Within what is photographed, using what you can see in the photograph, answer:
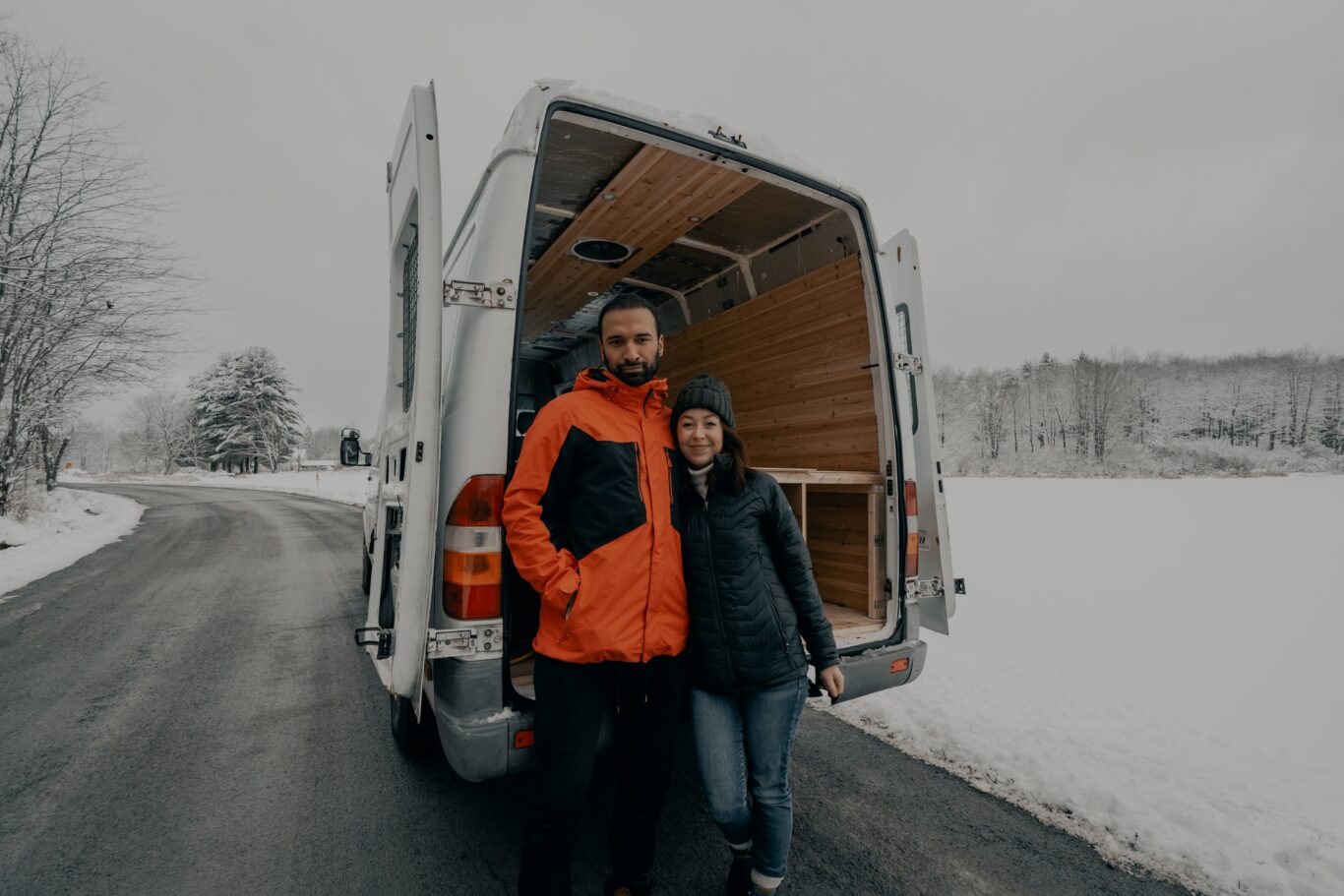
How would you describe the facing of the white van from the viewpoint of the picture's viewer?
facing away from the viewer and to the left of the viewer

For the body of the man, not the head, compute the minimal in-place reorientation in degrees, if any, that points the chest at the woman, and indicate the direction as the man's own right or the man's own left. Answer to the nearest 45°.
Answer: approximately 45° to the man's own left

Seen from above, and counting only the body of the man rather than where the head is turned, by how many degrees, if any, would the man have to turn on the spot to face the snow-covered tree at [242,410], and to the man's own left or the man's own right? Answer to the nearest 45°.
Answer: approximately 180°

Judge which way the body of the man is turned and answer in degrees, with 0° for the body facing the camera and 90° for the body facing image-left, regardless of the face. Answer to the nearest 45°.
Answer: approximately 315°

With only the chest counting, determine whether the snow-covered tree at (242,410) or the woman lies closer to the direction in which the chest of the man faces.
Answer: the woman

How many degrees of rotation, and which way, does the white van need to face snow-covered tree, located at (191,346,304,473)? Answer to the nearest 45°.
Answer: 0° — it already faces it

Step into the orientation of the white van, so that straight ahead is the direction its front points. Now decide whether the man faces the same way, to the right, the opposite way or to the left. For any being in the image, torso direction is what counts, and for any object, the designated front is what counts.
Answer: the opposite way
